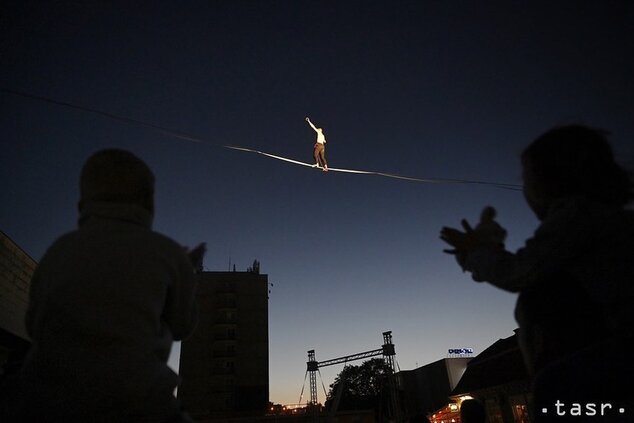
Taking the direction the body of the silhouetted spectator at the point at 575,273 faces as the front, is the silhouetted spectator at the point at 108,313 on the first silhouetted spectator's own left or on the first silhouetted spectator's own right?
on the first silhouetted spectator's own left

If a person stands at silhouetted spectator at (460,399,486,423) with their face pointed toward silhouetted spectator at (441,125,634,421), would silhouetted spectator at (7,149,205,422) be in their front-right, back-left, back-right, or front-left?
front-right

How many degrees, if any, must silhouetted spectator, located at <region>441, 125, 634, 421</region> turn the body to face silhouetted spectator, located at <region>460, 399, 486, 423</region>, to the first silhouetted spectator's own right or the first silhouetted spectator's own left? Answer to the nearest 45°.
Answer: approximately 45° to the first silhouetted spectator's own right

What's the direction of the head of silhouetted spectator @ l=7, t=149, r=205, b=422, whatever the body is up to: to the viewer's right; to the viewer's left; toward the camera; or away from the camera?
away from the camera

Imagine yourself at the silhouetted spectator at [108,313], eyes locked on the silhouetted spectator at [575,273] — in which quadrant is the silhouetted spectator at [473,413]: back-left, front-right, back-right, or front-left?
front-left

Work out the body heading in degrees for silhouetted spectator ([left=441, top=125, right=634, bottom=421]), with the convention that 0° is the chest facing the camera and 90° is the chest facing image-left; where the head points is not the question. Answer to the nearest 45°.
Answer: approximately 135°

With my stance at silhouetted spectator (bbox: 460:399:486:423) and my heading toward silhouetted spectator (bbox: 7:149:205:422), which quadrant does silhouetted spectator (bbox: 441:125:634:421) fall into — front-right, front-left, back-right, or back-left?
front-left
